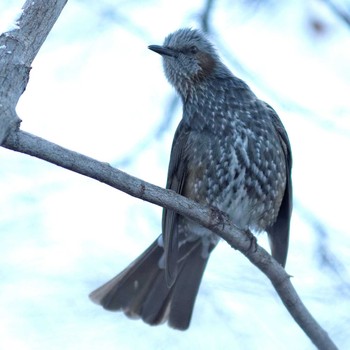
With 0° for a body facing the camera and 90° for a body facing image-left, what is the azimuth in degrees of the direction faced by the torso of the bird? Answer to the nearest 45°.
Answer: approximately 0°

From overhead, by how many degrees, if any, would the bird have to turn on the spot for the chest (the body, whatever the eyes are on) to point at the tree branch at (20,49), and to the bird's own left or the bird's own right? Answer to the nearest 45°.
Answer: approximately 45° to the bird's own right
